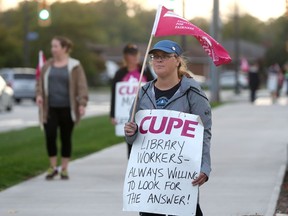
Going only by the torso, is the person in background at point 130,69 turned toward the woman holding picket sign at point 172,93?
yes

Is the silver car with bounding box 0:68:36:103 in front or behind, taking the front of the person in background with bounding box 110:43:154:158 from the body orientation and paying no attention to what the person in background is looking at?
behind

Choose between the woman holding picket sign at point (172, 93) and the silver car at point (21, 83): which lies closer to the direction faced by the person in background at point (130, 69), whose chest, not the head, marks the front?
the woman holding picket sign

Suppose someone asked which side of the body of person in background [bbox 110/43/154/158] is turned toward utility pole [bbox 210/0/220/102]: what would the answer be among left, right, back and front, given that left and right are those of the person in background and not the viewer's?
back

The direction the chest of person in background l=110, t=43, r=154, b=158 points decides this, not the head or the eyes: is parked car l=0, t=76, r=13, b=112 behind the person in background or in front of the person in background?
behind

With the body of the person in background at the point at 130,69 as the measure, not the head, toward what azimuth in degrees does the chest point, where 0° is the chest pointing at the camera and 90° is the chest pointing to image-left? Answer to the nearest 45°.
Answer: approximately 0°
